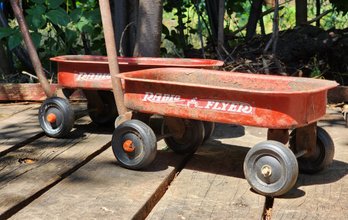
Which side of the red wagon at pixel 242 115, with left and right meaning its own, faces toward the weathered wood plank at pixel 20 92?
front

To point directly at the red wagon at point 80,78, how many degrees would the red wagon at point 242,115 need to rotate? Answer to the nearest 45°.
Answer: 0° — it already faces it

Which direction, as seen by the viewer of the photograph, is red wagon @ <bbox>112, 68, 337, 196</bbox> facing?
facing away from the viewer and to the left of the viewer

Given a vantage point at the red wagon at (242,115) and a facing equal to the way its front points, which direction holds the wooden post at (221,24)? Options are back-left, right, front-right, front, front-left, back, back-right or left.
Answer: front-right
